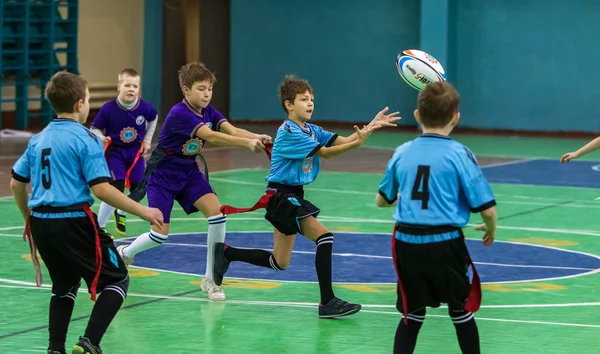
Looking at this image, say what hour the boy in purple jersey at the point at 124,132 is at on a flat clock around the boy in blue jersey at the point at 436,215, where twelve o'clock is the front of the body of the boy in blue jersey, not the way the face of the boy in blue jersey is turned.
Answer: The boy in purple jersey is roughly at 11 o'clock from the boy in blue jersey.

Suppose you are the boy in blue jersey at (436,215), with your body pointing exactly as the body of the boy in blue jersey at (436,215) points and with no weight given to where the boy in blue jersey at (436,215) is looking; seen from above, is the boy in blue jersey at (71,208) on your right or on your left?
on your left

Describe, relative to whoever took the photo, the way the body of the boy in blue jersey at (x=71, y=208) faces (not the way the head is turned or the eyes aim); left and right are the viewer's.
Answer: facing away from the viewer and to the right of the viewer

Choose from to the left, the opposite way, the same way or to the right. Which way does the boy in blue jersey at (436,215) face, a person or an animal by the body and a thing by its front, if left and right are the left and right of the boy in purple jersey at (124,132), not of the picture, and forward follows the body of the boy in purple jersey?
the opposite way

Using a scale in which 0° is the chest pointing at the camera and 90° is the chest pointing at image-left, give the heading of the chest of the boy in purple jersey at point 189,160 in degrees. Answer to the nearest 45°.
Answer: approximately 315°

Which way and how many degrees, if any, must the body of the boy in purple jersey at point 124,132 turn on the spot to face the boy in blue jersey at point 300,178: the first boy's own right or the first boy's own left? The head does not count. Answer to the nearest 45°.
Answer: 0° — they already face them

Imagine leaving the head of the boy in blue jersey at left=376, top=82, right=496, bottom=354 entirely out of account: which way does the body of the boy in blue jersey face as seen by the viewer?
away from the camera

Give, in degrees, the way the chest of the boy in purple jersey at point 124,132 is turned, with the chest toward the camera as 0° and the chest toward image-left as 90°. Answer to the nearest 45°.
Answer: approximately 0°

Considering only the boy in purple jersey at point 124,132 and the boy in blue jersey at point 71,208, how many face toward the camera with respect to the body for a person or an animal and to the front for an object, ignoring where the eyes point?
1
